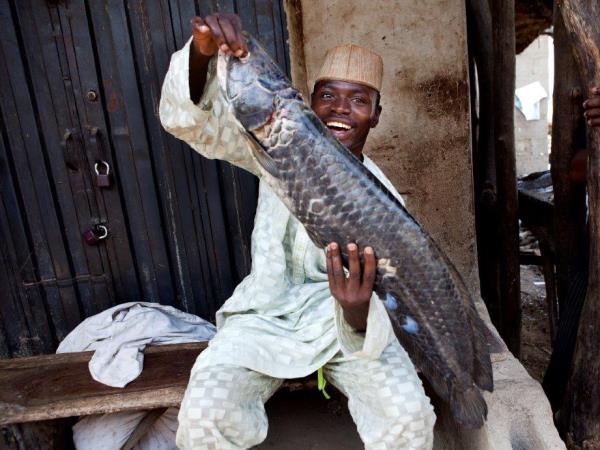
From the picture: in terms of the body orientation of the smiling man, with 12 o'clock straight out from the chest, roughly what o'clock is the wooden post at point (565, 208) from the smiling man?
The wooden post is roughly at 8 o'clock from the smiling man.

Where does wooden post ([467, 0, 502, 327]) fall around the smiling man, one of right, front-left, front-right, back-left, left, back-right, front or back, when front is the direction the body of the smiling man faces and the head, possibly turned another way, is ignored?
back-left

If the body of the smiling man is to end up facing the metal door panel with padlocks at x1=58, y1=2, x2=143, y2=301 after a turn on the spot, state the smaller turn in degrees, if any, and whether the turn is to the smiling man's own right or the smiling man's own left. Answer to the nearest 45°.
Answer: approximately 135° to the smiling man's own right

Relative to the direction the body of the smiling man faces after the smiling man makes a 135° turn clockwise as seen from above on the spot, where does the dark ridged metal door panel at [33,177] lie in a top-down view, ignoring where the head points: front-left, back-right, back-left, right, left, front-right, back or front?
front

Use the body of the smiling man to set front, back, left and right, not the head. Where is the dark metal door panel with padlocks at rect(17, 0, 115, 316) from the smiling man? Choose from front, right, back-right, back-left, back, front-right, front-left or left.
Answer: back-right

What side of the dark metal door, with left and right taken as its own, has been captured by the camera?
front

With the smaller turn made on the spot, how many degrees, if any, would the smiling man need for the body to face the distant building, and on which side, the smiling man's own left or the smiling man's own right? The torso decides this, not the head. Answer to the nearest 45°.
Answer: approximately 135° to the smiling man's own left

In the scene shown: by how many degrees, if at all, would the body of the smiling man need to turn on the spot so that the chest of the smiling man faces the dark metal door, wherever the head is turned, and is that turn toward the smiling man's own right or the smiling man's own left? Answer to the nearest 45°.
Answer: approximately 135° to the smiling man's own right

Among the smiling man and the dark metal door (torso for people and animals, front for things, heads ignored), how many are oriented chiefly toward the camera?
2

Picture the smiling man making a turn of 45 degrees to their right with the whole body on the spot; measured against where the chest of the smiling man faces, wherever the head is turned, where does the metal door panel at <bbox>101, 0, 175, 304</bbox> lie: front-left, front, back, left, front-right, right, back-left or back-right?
right

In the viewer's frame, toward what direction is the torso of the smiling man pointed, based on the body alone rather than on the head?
toward the camera
